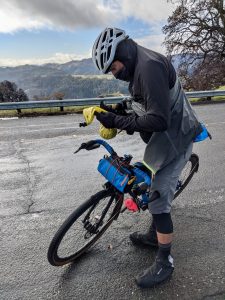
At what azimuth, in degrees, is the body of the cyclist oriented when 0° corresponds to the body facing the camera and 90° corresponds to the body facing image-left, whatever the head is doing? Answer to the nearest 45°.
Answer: approximately 90°

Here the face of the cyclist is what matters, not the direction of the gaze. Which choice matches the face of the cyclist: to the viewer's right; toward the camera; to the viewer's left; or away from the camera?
to the viewer's left
